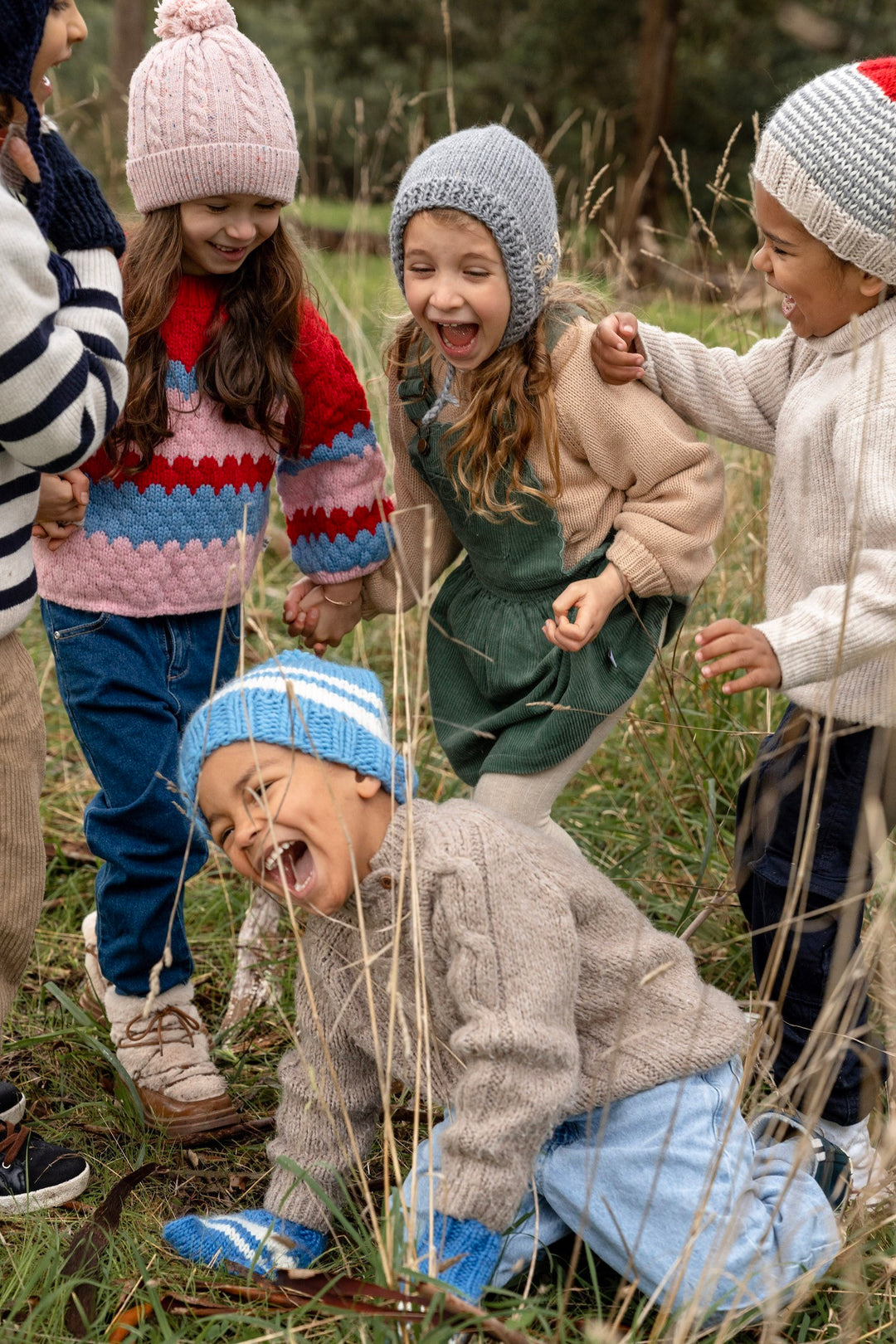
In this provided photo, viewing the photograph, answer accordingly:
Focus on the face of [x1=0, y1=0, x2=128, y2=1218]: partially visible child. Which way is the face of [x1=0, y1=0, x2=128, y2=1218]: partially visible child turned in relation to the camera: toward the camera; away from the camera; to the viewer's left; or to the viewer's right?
to the viewer's right

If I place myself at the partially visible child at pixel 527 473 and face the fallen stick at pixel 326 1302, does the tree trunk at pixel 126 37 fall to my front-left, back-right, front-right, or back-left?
back-right

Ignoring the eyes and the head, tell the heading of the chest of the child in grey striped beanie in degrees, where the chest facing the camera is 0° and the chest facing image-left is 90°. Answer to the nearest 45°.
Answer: approximately 90°

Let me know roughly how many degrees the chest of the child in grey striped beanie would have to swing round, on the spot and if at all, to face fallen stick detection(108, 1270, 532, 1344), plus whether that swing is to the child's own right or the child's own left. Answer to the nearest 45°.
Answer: approximately 45° to the child's own left

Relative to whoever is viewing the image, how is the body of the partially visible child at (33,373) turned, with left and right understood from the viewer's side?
facing to the right of the viewer

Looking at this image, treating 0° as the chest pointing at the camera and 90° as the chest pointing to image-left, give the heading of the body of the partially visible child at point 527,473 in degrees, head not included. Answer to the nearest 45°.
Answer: approximately 45°

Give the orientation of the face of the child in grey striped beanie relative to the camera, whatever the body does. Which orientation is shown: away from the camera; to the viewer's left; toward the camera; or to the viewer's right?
to the viewer's left

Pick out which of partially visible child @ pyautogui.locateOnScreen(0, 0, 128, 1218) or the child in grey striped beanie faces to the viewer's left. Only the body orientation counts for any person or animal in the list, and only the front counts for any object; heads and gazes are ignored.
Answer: the child in grey striped beanie

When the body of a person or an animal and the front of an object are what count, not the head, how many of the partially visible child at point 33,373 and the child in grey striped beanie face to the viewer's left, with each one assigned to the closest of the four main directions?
1
